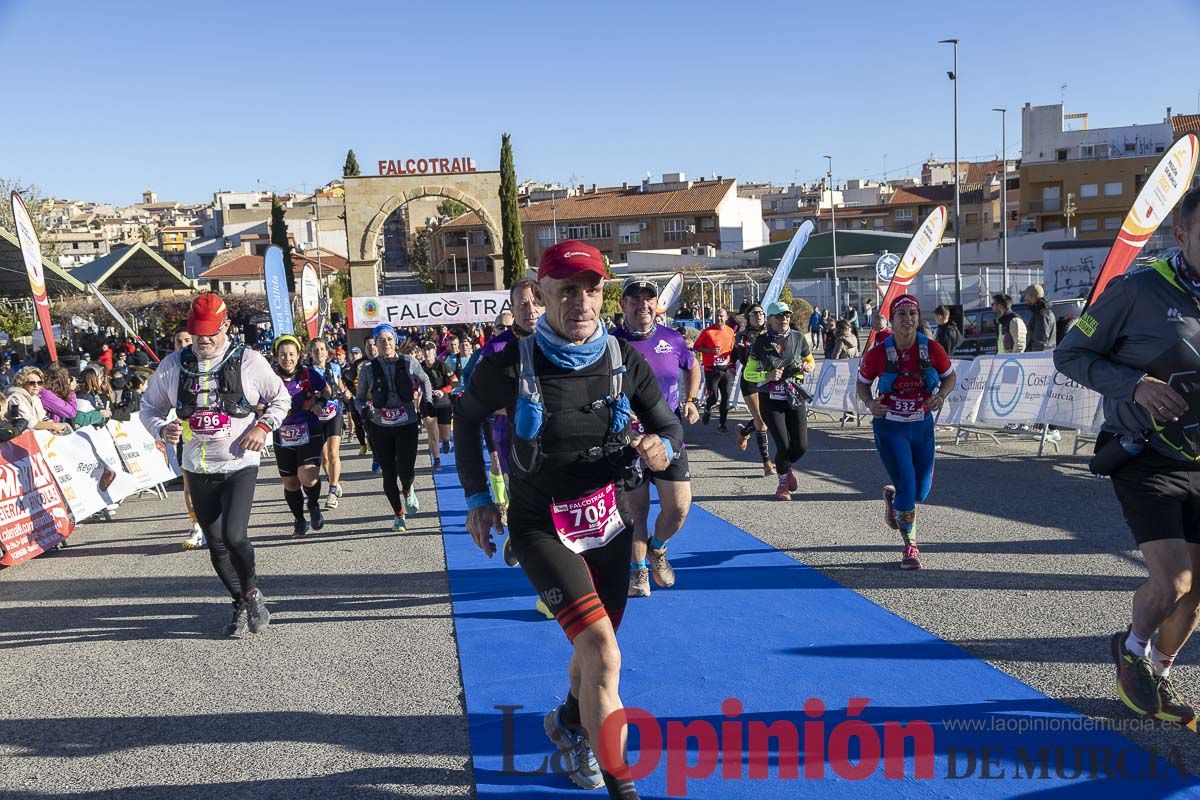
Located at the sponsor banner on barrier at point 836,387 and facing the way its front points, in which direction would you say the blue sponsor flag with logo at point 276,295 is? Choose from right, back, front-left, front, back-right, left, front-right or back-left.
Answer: front-right

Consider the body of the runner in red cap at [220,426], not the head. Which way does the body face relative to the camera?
toward the camera

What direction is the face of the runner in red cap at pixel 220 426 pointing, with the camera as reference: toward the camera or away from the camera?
toward the camera

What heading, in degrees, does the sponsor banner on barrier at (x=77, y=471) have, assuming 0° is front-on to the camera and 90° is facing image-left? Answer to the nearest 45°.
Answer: approximately 315°

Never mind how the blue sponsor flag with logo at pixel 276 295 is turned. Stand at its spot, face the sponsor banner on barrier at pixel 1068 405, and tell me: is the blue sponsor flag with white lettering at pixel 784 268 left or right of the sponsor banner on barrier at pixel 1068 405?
left

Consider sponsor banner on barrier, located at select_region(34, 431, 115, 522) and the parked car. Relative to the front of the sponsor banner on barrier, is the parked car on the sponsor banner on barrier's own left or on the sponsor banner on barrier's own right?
on the sponsor banner on barrier's own left

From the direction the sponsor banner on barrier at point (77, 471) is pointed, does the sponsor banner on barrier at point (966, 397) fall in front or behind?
in front

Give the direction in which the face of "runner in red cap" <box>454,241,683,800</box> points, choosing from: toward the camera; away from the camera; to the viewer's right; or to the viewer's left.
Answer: toward the camera

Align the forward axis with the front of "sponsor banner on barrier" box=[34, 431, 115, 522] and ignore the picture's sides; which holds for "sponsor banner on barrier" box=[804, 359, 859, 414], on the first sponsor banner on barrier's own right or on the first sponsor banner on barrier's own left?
on the first sponsor banner on barrier's own left

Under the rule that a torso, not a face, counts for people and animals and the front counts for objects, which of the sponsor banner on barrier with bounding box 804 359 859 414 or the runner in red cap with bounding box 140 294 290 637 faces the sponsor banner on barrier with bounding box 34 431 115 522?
the sponsor banner on barrier with bounding box 804 359 859 414

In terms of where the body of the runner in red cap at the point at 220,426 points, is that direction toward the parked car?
no

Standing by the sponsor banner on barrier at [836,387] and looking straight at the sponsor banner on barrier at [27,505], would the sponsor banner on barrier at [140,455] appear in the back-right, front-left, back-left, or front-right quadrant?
front-right

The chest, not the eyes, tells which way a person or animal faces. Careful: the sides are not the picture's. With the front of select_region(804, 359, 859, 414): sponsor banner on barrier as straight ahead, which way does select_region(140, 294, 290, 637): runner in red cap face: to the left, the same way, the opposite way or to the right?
to the left

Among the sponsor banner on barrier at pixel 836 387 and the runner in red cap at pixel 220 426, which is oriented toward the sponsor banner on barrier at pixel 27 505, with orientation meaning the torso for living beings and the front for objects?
the sponsor banner on barrier at pixel 836 387

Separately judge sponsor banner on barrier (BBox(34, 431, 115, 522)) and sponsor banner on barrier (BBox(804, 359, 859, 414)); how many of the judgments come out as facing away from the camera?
0

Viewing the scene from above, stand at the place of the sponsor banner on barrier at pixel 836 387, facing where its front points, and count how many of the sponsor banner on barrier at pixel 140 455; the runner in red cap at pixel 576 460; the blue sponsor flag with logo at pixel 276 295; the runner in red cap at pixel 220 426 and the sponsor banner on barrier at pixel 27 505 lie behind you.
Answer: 0

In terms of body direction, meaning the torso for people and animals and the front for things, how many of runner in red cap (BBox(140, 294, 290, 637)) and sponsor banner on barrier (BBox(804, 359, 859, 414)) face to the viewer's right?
0

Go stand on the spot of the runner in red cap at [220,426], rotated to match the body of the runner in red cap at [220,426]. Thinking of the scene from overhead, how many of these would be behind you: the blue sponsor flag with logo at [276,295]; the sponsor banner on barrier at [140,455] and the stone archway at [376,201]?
3

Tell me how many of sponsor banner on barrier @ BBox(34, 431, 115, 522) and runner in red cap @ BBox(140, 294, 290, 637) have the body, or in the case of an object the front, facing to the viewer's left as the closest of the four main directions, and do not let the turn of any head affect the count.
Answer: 0

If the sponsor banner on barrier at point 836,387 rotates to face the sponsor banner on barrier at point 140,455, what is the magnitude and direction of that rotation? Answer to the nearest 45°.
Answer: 0° — it already faces it

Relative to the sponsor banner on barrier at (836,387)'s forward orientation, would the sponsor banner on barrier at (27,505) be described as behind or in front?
in front
